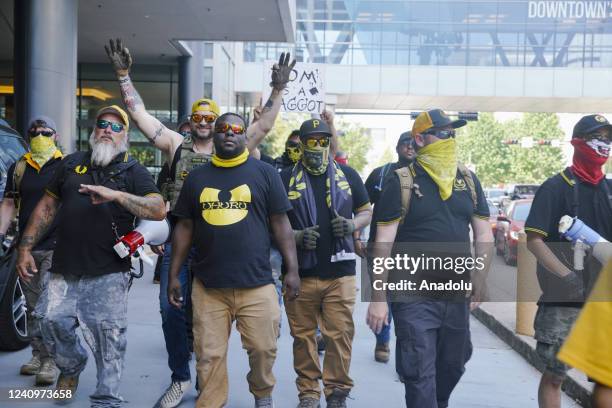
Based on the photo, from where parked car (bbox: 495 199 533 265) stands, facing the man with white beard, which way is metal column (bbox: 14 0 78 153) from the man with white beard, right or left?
right

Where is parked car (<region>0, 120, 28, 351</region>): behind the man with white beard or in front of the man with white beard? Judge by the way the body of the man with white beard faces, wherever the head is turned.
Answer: behind

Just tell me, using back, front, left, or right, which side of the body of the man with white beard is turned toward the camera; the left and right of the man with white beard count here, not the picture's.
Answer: front

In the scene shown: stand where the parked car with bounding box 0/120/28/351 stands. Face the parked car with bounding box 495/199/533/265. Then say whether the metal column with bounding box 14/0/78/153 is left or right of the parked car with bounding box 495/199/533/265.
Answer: left

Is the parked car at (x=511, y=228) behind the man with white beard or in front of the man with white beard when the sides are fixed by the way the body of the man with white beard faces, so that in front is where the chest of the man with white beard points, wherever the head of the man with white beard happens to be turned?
behind

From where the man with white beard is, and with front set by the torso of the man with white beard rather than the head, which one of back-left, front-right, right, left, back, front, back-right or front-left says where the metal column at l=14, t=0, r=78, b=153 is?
back
